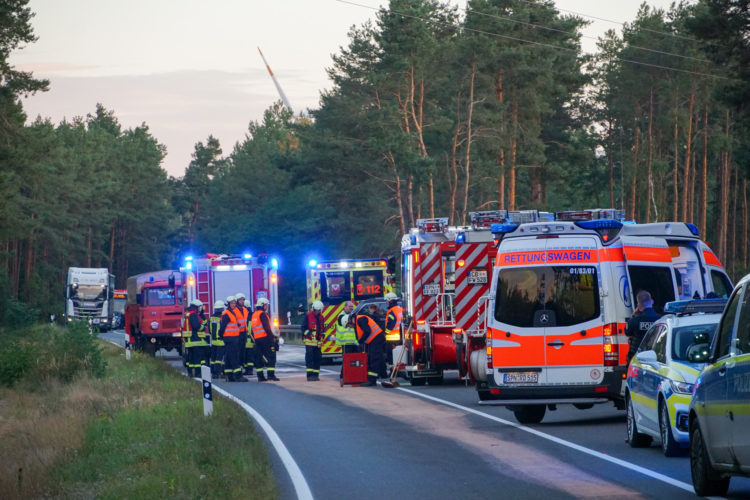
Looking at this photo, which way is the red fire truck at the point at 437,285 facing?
away from the camera

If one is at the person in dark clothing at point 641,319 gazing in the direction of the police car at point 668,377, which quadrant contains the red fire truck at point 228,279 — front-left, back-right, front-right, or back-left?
back-right

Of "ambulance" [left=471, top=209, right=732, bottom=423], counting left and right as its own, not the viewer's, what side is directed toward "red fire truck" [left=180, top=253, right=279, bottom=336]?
left

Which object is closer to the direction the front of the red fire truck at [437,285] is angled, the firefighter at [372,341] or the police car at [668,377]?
the firefighter

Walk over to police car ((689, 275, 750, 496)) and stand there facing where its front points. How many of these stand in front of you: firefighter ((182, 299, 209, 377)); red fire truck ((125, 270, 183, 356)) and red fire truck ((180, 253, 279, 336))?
3
